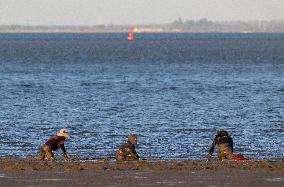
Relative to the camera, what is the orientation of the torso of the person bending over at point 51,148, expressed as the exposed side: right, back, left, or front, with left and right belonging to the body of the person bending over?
right

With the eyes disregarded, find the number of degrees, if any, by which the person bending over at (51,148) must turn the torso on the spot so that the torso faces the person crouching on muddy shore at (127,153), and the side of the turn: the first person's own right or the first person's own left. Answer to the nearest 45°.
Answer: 0° — they already face them

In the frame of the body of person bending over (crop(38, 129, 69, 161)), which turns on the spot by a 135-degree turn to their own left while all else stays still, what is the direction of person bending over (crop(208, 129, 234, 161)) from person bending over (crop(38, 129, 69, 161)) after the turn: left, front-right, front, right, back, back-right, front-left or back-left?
back-right
